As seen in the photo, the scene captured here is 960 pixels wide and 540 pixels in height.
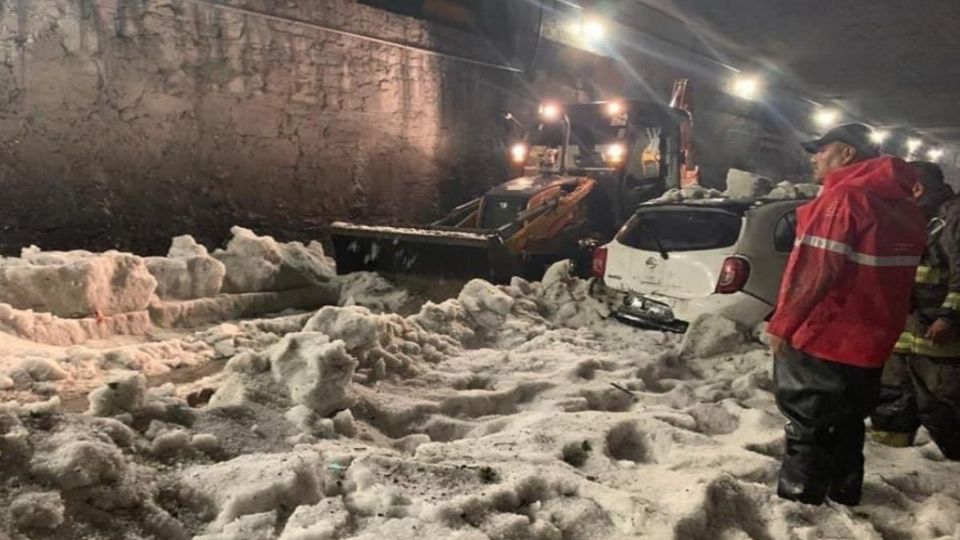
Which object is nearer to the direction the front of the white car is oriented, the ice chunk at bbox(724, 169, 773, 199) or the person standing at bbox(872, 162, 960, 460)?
the ice chunk

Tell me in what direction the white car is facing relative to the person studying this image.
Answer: facing away from the viewer and to the right of the viewer

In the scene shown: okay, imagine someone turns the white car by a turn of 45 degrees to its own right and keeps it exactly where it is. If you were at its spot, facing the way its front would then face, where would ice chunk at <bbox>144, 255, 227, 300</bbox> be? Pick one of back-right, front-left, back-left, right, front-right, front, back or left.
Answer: back

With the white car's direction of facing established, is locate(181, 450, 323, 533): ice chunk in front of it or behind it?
behind

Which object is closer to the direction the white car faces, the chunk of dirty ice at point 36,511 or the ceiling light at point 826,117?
the ceiling light

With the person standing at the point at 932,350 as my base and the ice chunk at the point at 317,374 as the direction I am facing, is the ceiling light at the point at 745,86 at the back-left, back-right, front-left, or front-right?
back-right

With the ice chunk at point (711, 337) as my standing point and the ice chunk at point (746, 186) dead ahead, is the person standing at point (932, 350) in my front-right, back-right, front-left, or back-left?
back-right

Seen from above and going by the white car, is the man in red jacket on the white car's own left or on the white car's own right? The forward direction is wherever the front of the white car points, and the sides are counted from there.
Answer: on the white car's own right

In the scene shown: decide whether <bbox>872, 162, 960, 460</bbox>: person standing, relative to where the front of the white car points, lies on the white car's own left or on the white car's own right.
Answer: on the white car's own right

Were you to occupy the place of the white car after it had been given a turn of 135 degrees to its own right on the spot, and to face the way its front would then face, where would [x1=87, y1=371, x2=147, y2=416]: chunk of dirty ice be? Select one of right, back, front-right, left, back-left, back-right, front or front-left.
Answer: front-right

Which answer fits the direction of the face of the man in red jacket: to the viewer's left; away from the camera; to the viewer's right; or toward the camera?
to the viewer's left

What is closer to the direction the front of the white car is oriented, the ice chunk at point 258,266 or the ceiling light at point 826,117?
the ceiling light

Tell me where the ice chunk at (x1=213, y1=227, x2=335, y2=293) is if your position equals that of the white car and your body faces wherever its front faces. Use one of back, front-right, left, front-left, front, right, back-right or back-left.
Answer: back-left

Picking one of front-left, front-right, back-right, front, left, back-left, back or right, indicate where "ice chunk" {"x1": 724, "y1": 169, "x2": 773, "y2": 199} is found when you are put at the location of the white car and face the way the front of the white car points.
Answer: front-left
